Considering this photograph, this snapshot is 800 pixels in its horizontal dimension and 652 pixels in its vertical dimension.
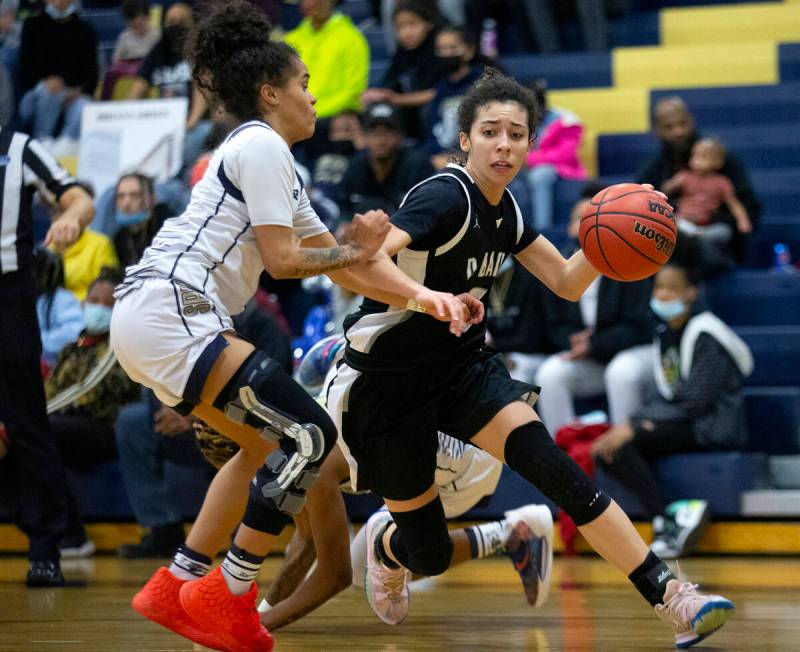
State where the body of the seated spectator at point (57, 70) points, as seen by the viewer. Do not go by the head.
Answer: toward the camera

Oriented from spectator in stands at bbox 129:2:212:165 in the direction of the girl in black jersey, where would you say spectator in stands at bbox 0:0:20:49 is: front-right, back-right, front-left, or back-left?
back-right

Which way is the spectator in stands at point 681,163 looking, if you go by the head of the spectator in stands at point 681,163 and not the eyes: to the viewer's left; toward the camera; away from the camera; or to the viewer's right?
toward the camera

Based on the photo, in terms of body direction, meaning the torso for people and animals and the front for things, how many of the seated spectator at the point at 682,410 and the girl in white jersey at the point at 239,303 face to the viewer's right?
1

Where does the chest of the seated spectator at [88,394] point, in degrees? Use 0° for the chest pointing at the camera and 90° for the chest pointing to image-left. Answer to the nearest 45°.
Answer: approximately 0°

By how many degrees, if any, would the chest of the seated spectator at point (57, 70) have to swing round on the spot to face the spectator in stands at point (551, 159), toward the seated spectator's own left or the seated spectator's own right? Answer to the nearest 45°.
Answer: approximately 45° to the seated spectator's own left

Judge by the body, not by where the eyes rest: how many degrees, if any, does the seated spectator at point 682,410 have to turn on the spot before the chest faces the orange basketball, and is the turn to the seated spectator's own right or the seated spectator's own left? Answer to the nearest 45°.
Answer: approximately 45° to the seated spectator's own left

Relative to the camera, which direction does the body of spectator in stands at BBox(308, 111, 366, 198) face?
toward the camera

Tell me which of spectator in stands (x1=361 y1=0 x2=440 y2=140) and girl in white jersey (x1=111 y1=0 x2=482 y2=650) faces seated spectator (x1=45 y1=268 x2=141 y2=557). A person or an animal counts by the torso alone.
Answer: the spectator in stands

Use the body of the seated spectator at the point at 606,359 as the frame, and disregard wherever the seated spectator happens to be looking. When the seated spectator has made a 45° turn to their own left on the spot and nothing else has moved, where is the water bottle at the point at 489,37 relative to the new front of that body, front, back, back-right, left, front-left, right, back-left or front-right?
back-left

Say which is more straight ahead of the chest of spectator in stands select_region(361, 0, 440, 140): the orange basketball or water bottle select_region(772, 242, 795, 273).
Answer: the orange basketball

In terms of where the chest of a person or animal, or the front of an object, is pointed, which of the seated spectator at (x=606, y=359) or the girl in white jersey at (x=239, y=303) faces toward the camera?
the seated spectator

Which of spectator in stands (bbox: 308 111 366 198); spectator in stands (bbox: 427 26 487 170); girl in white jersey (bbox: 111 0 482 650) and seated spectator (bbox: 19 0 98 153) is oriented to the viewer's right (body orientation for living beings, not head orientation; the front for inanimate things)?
the girl in white jersey

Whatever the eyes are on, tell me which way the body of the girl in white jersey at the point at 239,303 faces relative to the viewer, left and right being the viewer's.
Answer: facing to the right of the viewer

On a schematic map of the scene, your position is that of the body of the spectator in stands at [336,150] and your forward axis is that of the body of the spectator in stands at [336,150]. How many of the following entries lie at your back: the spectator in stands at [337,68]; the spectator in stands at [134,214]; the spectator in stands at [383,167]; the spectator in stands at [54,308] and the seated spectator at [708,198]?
1

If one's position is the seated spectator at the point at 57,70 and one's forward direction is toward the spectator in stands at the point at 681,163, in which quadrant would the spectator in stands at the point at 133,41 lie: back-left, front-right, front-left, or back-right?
front-left

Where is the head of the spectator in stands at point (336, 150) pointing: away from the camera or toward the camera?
toward the camera
